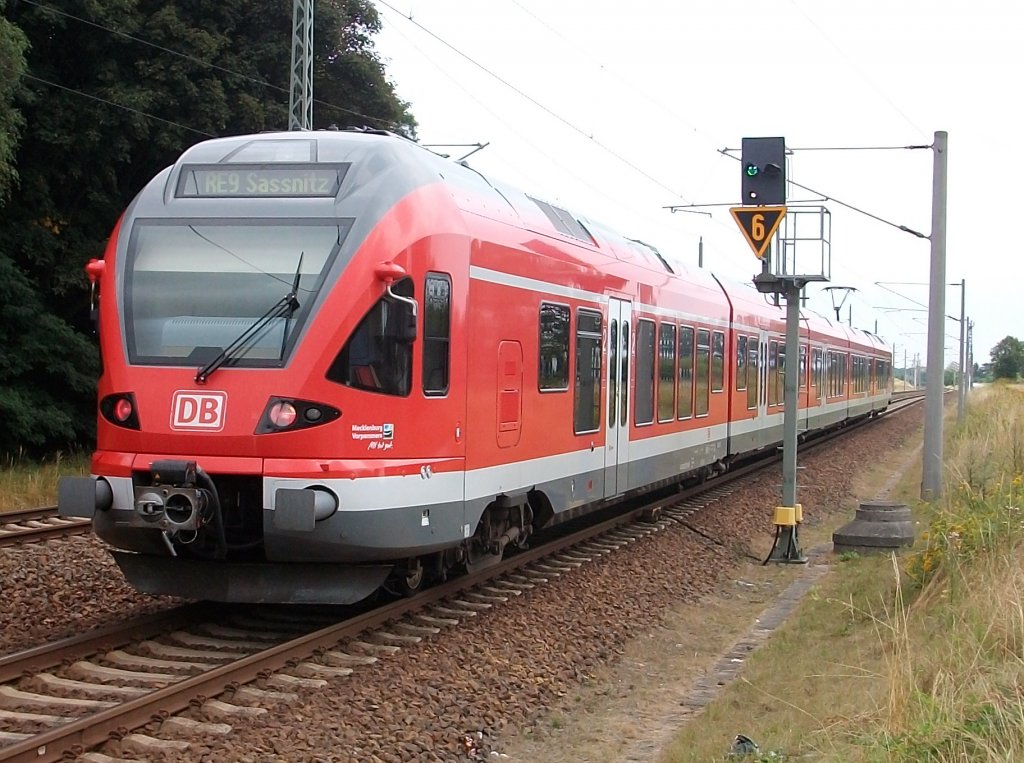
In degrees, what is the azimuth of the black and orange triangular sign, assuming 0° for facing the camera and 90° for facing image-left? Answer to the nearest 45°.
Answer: approximately 0°

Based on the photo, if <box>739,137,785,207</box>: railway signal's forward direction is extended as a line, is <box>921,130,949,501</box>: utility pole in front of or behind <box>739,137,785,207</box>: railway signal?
behind

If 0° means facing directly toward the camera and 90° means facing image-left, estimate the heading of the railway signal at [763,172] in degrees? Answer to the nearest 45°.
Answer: approximately 0°

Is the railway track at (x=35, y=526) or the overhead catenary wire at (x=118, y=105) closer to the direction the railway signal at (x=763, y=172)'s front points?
the railway track

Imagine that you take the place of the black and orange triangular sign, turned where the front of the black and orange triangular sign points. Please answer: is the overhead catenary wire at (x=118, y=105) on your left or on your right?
on your right

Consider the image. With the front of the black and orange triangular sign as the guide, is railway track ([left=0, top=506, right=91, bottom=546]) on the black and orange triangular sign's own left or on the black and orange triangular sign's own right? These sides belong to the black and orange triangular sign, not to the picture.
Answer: on the black and orange triangular sign's own right

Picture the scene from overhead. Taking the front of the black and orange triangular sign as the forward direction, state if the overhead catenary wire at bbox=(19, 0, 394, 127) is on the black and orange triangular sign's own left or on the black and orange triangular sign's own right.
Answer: on the black and orange triangular sign's own right

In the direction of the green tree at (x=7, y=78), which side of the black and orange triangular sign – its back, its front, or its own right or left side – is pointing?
right

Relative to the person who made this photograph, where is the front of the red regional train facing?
facing the viewer and to the left of the viewer

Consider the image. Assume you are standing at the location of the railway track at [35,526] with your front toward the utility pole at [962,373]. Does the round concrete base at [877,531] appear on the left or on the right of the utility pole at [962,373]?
right
